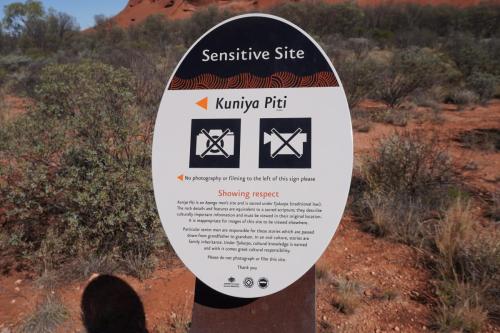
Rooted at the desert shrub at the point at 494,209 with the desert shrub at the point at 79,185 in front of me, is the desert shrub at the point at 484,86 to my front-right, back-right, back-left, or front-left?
back-right

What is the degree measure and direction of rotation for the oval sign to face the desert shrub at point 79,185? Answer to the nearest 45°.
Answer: approximately 135° to its right

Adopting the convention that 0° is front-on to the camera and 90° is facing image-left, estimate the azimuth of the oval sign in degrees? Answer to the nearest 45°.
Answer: approximately 0°

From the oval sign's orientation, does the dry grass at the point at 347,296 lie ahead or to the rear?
to the rear

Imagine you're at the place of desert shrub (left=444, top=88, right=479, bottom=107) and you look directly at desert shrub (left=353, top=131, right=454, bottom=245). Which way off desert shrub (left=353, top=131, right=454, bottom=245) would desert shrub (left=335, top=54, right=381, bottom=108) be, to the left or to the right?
right

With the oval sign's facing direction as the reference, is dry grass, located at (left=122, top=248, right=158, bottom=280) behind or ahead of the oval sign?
behind

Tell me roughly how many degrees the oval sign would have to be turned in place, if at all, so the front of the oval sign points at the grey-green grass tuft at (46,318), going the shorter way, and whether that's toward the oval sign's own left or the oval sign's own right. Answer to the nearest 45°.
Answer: approximately 135° to the oval sign's own right

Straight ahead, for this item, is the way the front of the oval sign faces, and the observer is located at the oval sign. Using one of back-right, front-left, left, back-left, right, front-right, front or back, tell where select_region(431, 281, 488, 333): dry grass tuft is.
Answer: back-left

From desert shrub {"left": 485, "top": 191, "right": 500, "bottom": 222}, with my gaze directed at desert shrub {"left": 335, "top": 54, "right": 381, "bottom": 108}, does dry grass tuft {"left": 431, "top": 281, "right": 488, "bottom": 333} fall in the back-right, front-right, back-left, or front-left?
back-left

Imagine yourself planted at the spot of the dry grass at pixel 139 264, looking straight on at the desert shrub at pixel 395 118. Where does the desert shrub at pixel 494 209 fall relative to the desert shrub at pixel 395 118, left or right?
right

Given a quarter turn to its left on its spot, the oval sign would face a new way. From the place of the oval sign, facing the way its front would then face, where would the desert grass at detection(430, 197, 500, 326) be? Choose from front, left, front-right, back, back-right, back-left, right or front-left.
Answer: front-left

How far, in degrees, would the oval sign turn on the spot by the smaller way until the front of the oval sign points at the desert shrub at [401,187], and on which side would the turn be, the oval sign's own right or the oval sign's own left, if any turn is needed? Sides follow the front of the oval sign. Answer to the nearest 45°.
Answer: approximately 135° to the oval sign's own left

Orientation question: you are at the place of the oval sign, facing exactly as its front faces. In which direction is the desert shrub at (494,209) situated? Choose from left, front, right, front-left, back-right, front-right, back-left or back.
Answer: back-left
